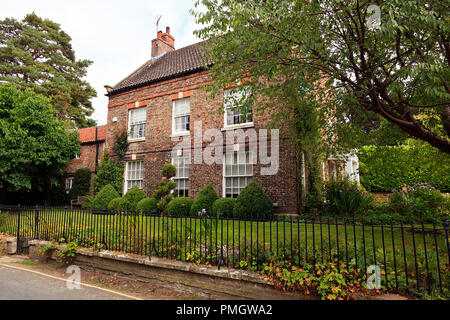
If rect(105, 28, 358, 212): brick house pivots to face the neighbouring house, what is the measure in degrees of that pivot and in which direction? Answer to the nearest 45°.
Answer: approximately 90° to its right

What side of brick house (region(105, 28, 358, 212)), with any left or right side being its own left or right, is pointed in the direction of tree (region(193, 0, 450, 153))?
left

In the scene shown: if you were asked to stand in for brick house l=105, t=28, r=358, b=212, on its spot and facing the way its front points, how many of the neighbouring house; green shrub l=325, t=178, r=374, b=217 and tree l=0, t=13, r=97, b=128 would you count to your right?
2

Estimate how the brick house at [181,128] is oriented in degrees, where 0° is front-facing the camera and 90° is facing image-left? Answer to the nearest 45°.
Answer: approximately 45°

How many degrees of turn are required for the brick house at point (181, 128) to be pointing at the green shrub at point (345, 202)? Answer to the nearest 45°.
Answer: approximately 90° to its left

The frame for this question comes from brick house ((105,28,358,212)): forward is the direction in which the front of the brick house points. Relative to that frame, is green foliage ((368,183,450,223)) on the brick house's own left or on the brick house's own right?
on the brick house's own left

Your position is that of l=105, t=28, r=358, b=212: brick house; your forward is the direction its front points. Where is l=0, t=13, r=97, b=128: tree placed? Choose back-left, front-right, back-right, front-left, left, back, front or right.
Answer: right

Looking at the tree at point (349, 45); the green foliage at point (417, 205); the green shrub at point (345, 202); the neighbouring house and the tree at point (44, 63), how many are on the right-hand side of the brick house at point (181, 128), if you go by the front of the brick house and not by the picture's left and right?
2
